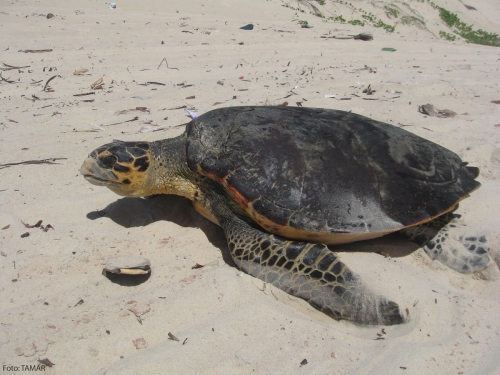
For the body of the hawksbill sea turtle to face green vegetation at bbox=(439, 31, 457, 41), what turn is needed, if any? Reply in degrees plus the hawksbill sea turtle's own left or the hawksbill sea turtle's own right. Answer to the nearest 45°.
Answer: approximately 90° to the hawksbill sea turtle's own right

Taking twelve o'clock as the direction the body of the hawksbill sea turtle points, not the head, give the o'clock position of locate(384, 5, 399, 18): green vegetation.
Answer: The green vegetation is roughly at 3 o'clock from the hawksbill sea turtle.

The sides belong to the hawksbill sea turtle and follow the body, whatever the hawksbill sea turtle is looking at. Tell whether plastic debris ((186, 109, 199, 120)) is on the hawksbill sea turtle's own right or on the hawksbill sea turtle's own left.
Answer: on the hawksbill sea turtle's own right

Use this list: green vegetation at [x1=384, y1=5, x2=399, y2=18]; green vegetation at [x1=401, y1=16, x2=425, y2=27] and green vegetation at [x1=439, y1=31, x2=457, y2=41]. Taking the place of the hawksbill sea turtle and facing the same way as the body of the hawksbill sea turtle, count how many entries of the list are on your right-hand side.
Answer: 3

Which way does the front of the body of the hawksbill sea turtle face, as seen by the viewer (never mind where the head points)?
to the viewer's left

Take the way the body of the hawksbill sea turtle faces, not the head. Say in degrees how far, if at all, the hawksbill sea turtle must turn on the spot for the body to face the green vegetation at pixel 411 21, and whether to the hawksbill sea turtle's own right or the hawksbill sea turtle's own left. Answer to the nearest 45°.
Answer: approximately 90° to the hawksbill sea turtle's own right

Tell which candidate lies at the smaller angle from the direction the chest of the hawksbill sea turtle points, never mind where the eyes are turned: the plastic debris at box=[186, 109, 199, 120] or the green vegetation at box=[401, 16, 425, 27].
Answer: the plastic debris
